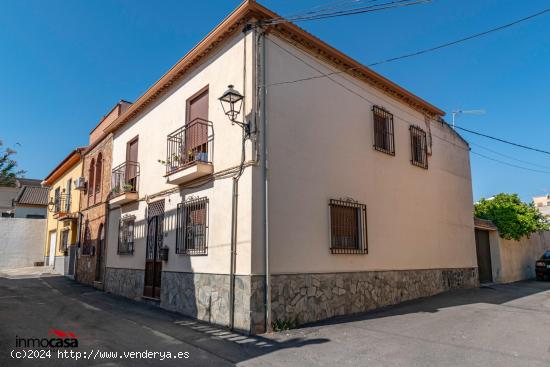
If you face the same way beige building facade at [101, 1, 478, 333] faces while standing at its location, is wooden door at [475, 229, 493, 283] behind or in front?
behind

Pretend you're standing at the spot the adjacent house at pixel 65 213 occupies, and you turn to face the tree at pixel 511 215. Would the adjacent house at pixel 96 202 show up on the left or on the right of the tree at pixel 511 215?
right

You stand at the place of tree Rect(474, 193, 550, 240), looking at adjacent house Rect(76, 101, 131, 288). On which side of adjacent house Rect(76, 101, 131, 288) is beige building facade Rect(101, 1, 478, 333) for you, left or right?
left

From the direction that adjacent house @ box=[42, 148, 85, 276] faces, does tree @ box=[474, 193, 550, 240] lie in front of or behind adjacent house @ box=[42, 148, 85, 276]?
behind

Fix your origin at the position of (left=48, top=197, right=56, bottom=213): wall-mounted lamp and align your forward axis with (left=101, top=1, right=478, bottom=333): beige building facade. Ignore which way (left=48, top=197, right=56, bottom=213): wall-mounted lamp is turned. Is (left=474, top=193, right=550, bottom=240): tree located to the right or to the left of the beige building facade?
left

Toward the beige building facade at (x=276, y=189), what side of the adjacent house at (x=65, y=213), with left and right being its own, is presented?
left

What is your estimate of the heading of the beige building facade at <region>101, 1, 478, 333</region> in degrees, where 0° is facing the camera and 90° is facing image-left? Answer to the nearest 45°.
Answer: approximately 45°

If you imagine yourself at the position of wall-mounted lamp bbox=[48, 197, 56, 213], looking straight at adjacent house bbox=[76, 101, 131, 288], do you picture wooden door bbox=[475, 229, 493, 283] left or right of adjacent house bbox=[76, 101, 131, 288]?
left

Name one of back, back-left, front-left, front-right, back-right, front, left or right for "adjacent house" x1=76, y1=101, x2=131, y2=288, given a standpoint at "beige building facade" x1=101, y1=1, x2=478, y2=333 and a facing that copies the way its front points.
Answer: right

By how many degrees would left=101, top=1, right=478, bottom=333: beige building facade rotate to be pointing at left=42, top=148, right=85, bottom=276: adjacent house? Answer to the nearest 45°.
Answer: approximately 90° to its right

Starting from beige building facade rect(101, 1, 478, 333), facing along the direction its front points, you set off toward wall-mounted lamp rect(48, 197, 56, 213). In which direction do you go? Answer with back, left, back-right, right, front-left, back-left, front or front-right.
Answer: right

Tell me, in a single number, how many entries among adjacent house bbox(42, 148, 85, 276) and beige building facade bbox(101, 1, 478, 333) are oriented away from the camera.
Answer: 0

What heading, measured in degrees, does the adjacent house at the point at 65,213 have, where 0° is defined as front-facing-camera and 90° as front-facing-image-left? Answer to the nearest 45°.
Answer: approximately 90°
